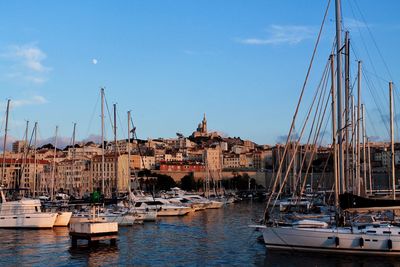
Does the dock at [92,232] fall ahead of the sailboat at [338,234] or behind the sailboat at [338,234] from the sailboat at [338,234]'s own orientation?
ahead

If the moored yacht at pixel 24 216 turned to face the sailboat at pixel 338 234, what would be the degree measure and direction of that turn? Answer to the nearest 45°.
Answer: approximately 45° to its right

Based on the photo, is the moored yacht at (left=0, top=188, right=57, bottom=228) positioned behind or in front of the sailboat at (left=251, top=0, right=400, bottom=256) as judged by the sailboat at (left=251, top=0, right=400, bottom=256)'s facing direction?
in front

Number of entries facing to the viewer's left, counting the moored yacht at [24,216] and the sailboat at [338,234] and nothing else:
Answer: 1

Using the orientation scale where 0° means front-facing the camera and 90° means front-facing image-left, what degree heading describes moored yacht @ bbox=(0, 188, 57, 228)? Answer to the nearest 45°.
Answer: approximately 270°

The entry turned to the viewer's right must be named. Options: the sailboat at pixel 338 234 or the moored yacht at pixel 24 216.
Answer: the moored yacht

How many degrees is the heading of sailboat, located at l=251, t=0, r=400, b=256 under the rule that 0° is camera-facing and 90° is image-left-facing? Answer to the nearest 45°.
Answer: approximately 90°
